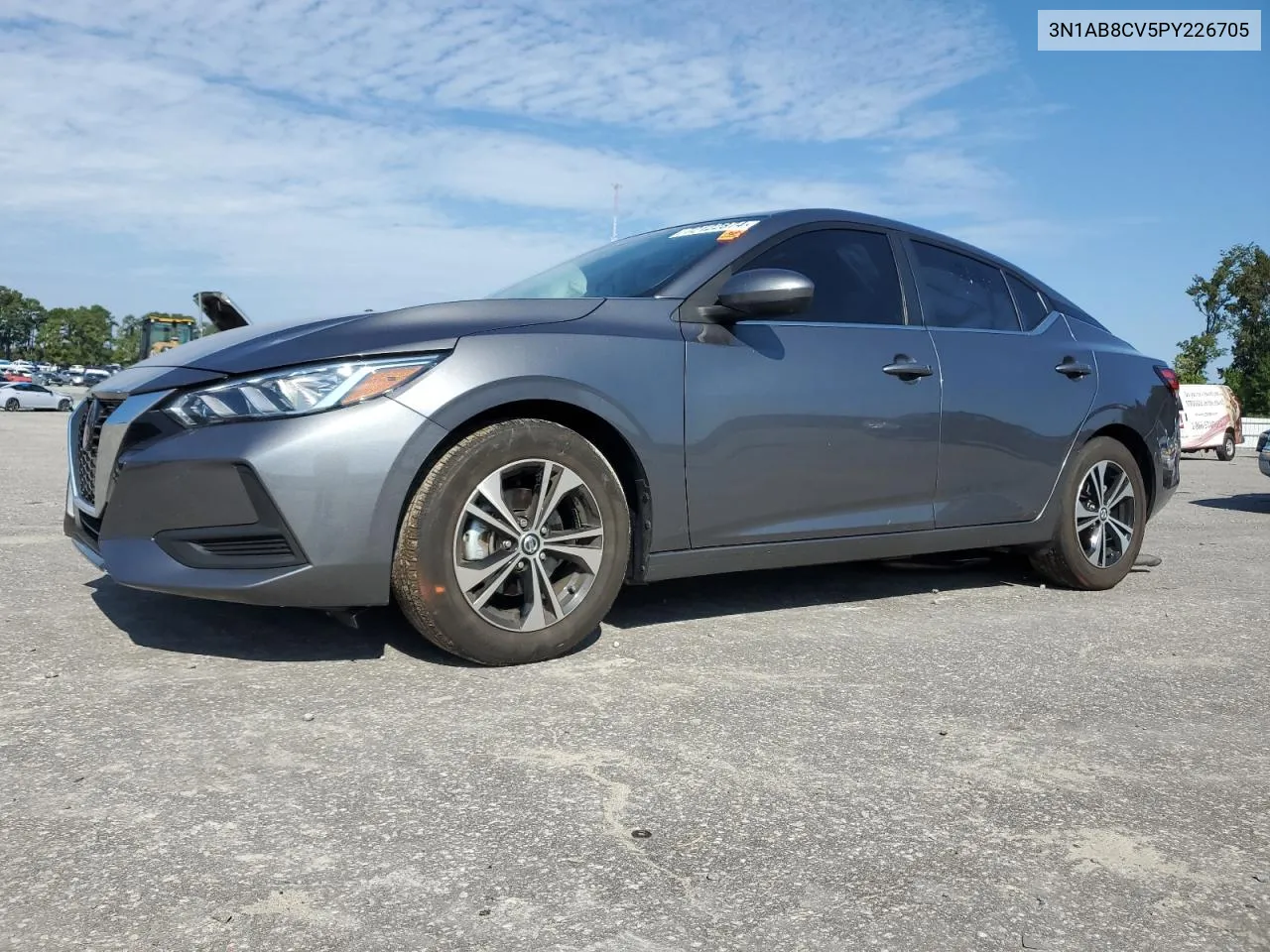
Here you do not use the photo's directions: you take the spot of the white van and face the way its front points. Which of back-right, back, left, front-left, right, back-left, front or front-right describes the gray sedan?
back-right

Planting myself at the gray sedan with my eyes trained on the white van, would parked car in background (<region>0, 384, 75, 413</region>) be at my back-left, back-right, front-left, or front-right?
front-left

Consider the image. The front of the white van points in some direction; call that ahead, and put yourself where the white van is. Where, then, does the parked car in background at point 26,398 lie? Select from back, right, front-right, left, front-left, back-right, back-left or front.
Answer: back-left

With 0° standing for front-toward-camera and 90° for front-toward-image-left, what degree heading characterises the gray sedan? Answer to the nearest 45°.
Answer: approximately 45°

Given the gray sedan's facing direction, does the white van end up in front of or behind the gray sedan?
behind

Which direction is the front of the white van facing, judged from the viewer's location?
facing away from the viewer and to the right of the viewer

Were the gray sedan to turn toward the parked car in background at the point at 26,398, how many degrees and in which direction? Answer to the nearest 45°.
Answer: approximately 90° to its right
